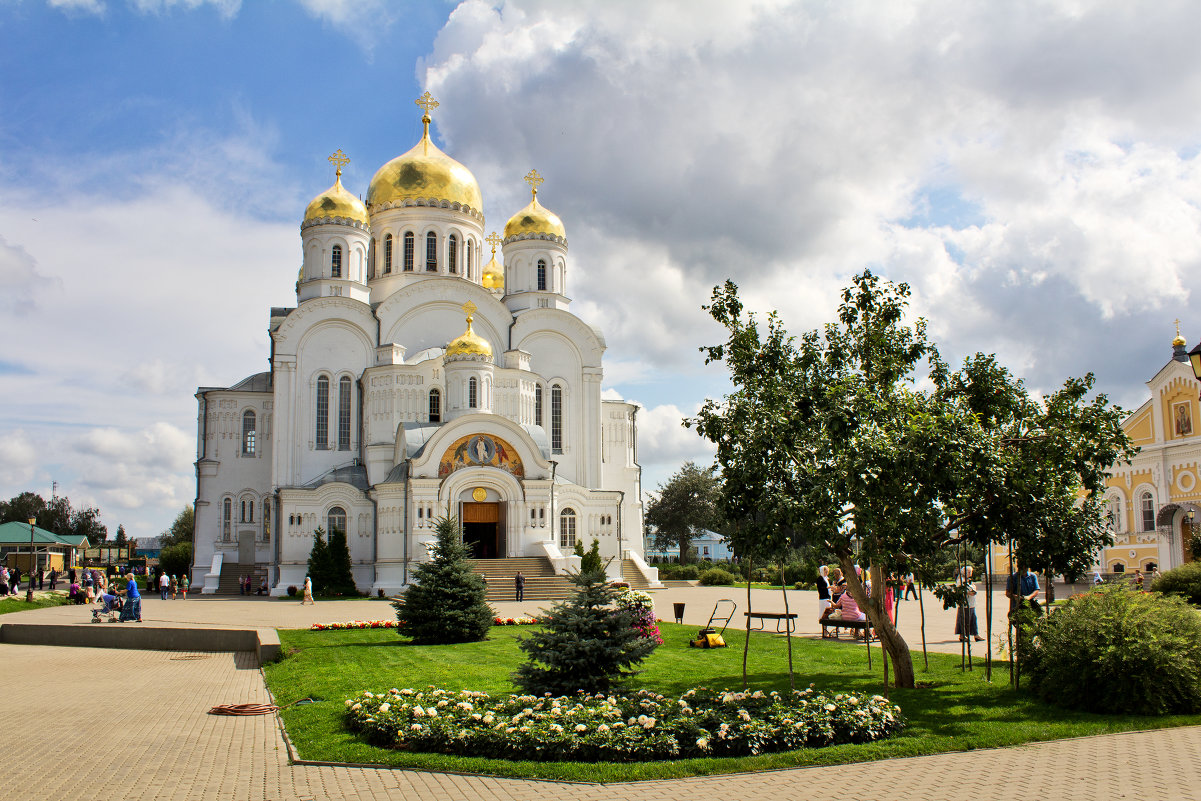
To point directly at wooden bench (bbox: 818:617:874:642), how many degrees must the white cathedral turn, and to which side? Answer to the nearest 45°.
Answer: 0° — it already faces it

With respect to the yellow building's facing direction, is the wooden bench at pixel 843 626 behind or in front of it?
in front

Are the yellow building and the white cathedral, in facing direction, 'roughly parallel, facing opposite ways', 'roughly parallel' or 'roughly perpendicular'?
roughly perpendicular

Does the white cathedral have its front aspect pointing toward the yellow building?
no

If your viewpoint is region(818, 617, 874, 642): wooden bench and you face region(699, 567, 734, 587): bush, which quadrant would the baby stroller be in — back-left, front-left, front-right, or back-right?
front-left

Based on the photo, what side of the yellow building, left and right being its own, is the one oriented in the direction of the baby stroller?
front

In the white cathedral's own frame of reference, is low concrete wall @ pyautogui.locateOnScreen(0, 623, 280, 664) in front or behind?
in front

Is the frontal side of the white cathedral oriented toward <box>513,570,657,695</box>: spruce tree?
yes

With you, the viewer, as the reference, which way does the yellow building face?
facing the viewer and to the left of the viewer

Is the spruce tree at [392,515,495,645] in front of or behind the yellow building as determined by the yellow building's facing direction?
in front

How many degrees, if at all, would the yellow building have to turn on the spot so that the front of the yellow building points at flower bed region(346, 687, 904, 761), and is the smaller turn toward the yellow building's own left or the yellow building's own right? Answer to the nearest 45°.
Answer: approximately 45° to the yellow building's own left

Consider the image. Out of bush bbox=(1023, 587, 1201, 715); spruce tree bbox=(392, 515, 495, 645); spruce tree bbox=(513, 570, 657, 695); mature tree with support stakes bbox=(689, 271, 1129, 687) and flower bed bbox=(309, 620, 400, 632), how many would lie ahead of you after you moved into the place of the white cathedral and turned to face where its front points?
5

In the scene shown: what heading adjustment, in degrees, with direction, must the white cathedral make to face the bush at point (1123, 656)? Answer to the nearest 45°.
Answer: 0° — it already faces it

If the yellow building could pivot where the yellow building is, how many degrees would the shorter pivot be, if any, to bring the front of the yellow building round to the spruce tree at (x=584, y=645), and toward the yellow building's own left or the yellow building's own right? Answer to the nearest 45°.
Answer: approximately 45° to the yellow building's own left

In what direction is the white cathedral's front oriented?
toward the camera

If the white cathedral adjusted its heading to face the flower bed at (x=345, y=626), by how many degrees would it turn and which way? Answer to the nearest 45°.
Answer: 0° — it already faces it

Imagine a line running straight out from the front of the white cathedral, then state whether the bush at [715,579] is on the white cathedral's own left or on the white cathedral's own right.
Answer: on the white cathedral's own left

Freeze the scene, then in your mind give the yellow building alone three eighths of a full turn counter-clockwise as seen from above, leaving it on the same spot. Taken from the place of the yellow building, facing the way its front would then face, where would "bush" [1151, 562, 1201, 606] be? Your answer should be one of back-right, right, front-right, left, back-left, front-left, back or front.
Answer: right

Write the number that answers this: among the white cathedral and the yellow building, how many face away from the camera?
0
